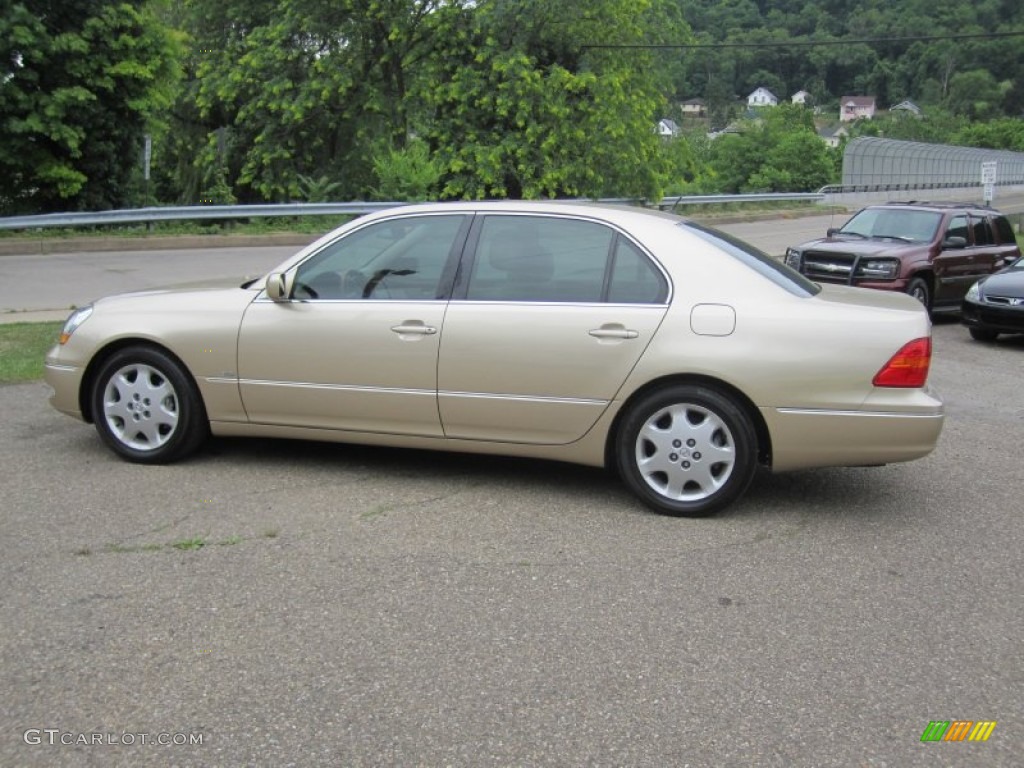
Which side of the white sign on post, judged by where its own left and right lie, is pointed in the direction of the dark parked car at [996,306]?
front

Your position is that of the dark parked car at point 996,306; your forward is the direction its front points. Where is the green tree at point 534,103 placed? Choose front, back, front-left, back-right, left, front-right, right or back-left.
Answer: right

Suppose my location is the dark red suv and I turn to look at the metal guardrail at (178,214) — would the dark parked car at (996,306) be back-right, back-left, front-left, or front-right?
back-left

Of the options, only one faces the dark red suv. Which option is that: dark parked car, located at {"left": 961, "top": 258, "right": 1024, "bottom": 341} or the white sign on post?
the white sign on post

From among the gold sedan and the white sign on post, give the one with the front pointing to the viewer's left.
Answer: the gold sedan

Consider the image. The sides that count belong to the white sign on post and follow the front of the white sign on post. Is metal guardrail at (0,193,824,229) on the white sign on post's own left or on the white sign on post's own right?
on the white sign on post's own right

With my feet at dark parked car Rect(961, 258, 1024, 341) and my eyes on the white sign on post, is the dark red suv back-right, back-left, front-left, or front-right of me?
front-left

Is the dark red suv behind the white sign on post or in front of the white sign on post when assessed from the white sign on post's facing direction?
in front

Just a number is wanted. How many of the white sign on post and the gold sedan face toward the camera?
1

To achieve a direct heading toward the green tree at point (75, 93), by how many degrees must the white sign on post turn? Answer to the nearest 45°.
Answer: approximately 45° to its right

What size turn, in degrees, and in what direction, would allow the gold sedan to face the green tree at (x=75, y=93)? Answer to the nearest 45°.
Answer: approximately 45° to its right

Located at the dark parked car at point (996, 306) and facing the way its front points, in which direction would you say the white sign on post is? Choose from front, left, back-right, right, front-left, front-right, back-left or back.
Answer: back-right

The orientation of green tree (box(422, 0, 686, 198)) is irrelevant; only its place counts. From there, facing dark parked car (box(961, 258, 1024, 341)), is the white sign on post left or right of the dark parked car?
left

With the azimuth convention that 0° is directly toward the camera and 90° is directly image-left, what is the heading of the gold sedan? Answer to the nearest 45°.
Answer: approximately 90°

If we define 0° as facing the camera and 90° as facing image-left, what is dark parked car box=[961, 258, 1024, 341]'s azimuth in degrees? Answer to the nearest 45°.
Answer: approximately 45°

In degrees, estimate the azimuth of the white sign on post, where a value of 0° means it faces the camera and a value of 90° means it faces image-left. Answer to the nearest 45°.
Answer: approximately 0°
